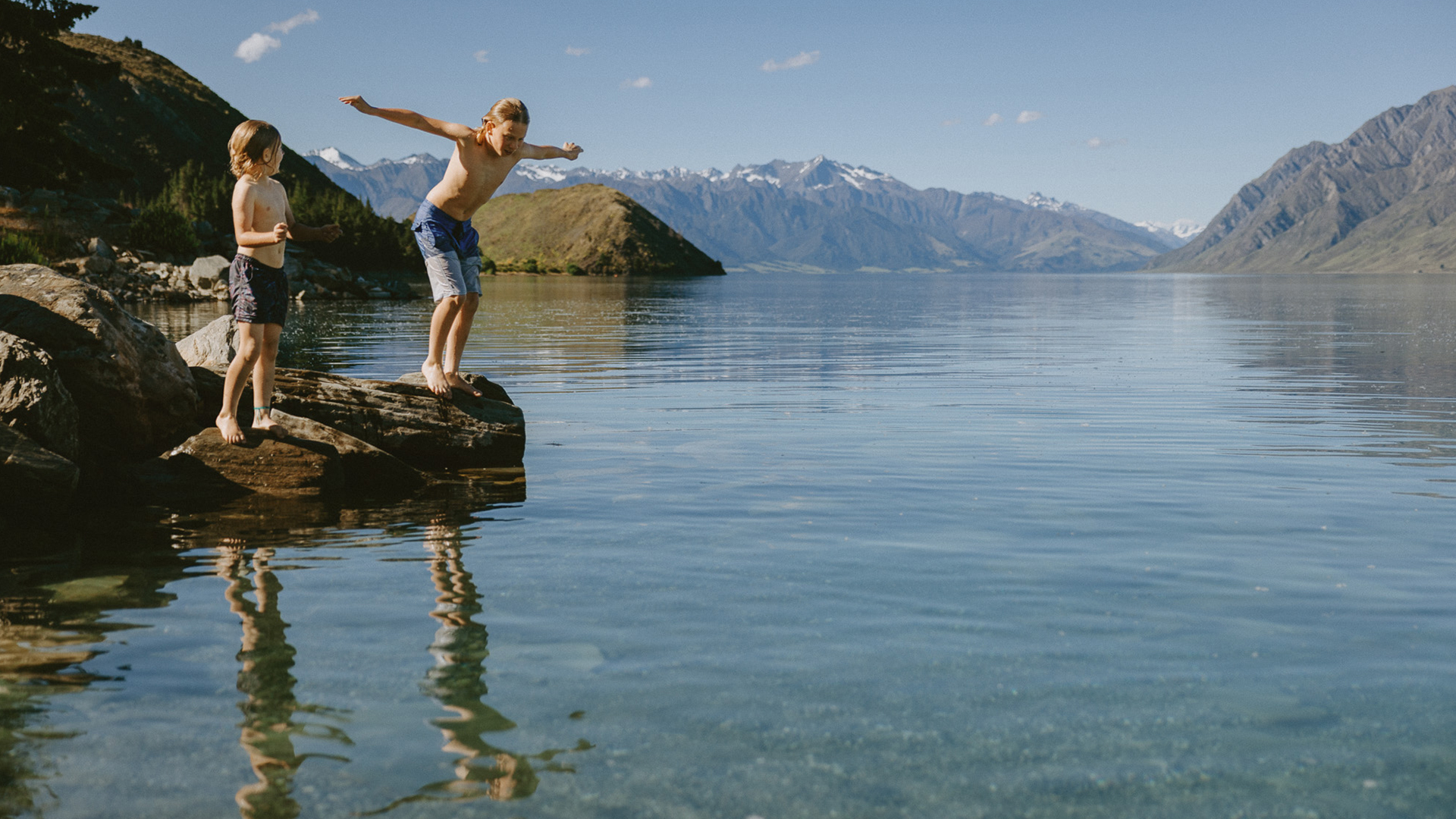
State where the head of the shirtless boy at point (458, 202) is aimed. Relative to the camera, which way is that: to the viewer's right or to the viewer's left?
to the viewer's right

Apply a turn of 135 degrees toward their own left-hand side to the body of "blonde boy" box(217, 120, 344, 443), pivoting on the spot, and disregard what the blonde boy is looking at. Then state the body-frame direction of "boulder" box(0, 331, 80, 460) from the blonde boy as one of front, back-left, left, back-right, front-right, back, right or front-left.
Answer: left

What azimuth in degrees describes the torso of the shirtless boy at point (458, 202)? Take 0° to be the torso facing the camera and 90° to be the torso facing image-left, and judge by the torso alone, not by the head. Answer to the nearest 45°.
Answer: approximately 315°

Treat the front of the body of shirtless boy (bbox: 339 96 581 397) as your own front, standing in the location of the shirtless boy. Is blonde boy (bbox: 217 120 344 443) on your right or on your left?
on your right

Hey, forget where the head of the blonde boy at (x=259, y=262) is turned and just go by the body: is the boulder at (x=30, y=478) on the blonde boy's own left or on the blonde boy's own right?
on the blonde boy's own right

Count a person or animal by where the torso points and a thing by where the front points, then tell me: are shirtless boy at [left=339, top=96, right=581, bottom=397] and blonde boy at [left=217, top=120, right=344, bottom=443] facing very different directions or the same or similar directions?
same or similar directions

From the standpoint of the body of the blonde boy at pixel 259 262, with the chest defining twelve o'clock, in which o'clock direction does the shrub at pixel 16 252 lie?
The shrub is roughly at 7 o'clock from the blonde boy.

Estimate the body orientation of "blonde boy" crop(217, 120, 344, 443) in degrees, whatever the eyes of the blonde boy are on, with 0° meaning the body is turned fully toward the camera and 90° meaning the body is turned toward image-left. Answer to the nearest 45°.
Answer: approximately 315°

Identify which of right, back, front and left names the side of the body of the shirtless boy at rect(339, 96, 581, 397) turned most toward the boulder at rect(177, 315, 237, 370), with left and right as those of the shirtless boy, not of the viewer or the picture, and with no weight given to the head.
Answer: back

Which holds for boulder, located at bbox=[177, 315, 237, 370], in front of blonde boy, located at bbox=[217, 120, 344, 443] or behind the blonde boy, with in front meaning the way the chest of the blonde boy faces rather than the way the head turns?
behind

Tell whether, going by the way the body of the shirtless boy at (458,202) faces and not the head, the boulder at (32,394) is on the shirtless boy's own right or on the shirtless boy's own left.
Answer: on the shirtless boy's own right

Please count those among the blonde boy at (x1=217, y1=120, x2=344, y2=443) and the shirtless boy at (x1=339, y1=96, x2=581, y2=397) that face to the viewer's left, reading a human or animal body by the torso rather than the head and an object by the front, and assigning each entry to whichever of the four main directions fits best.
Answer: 0
